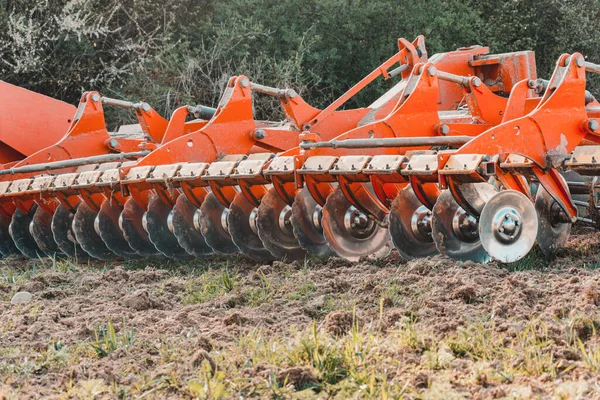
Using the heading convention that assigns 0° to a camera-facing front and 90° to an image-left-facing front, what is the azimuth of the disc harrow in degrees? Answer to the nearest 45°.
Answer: approximately 45°
